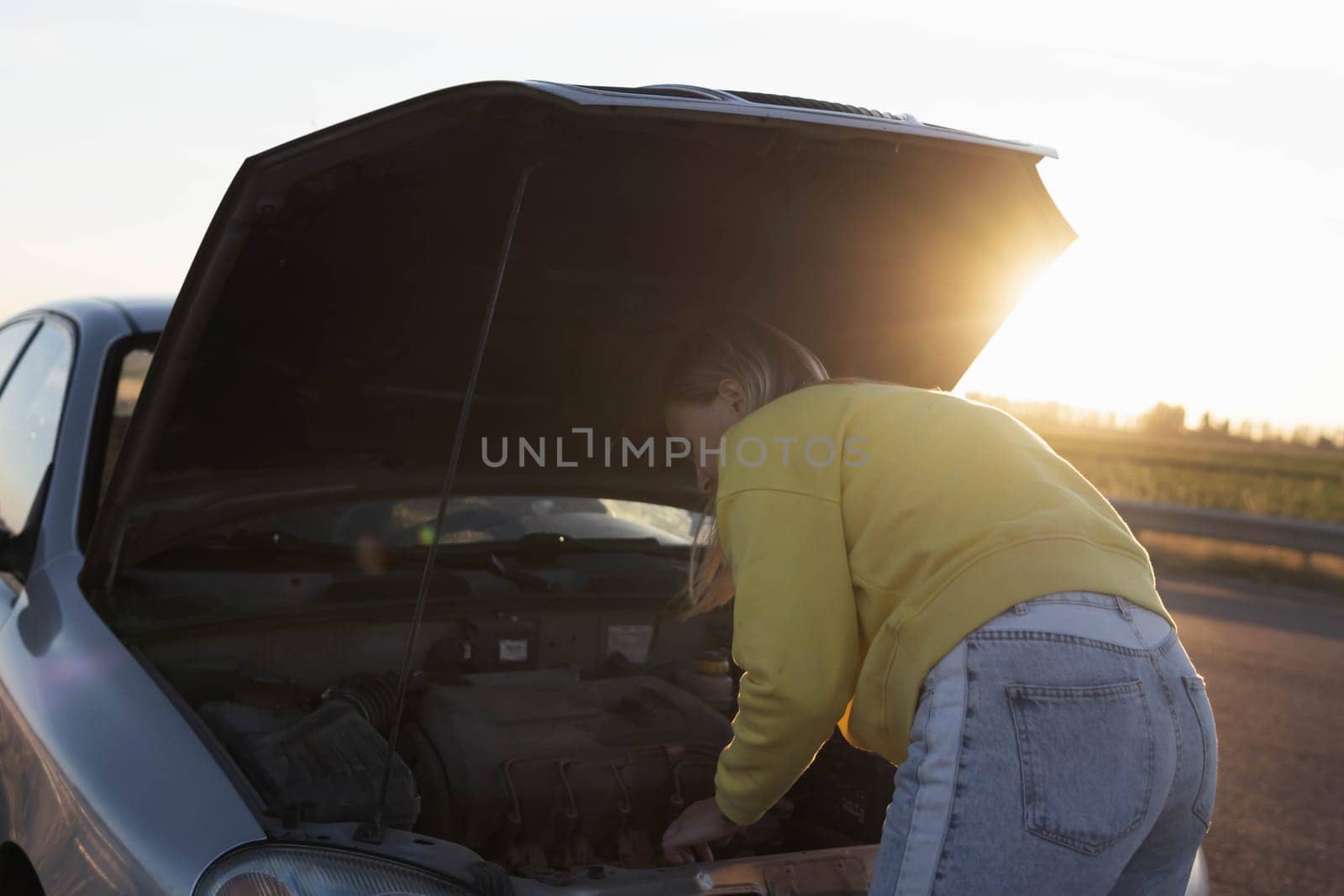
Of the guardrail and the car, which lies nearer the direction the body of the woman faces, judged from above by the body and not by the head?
the car

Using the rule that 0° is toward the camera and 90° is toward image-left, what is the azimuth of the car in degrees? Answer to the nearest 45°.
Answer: approximately 315°

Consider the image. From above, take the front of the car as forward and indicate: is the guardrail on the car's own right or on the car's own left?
on the car's own left

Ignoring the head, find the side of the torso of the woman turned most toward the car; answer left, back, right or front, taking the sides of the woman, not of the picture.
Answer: front

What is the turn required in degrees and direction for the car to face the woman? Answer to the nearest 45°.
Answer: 0° — it already faces them

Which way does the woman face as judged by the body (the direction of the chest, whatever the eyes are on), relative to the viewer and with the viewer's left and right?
facing away from the viewer and to the left of the viewer

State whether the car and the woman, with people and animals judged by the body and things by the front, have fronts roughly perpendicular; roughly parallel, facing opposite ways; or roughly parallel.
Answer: roughly parallel, facing opposite ways

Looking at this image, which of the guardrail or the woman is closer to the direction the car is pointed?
the woman

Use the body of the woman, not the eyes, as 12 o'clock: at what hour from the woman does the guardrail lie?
The guardrail is roughly at 2 o'clock from the woman.
